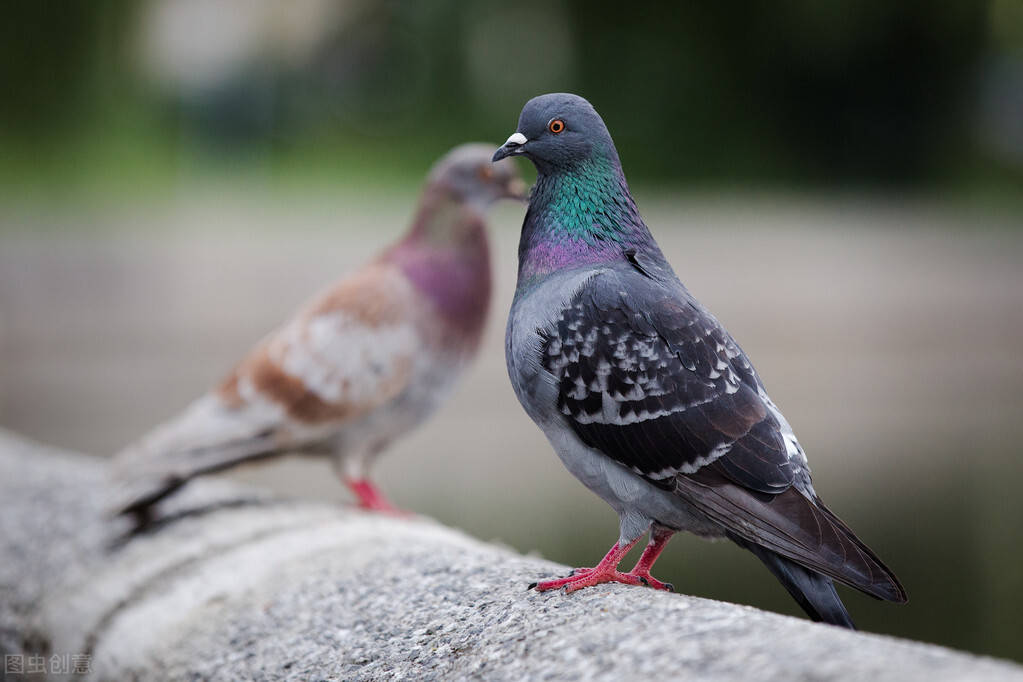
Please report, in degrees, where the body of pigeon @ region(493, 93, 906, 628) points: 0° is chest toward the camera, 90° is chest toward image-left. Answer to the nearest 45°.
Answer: approximately 90°

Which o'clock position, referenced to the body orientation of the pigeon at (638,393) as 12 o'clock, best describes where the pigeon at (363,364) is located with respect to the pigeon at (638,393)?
the pigeon at (363,364) is roughly at 2 o'clock from the pigeon at (638,393).

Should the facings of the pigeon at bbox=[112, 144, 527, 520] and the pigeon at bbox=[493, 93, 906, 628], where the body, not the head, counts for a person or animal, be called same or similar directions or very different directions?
very different directions

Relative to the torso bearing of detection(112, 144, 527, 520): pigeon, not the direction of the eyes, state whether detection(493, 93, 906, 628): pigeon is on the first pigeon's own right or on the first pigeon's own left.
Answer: on the first pigeon's own right

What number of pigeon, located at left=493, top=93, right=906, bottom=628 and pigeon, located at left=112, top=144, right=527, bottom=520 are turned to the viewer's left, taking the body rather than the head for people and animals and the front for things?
1

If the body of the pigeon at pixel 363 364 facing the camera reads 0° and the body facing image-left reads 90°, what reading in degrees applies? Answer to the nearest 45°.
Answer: approximately 270°
